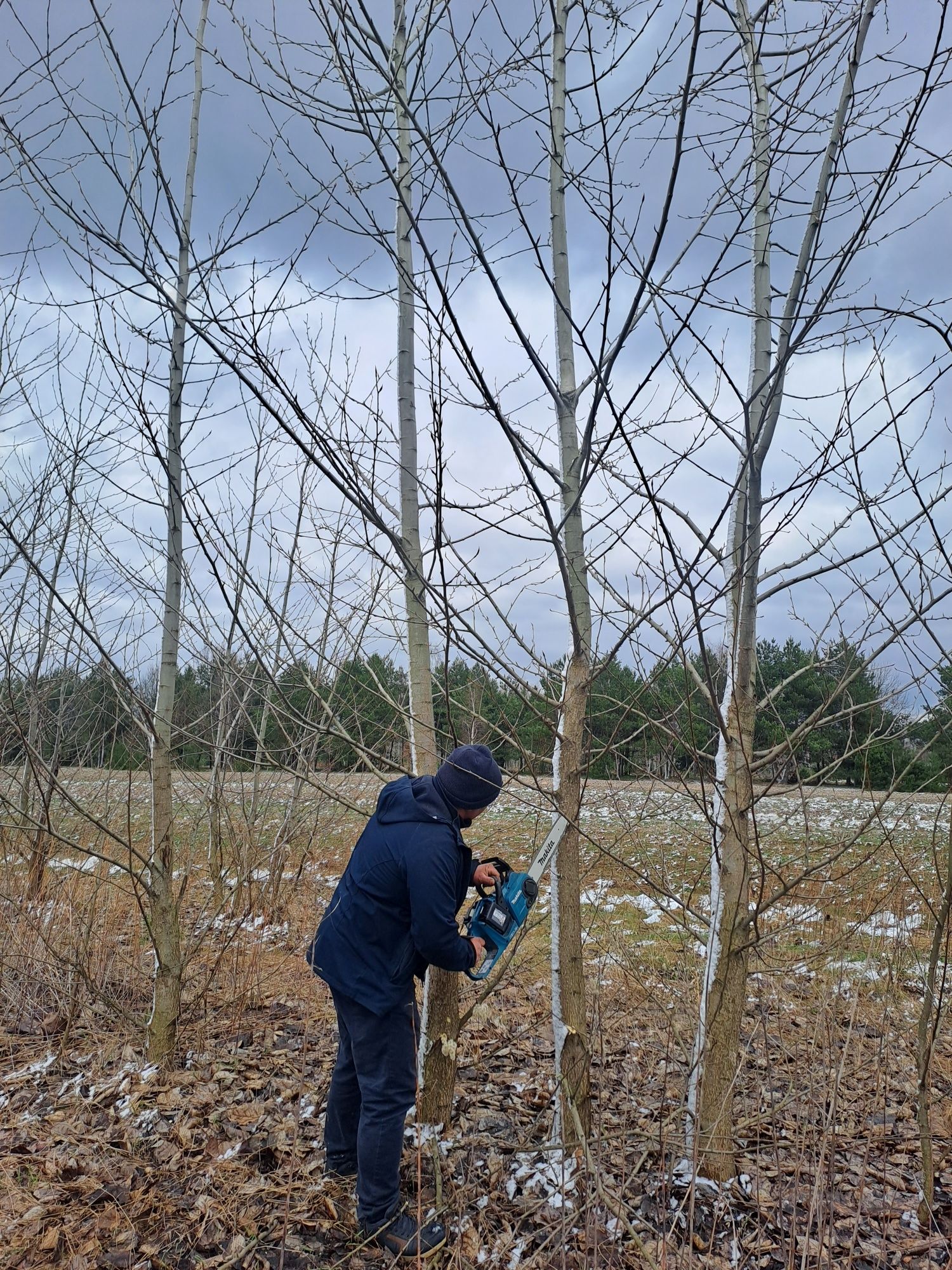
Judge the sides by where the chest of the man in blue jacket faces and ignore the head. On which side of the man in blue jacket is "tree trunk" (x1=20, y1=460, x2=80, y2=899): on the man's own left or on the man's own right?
on the man's own left

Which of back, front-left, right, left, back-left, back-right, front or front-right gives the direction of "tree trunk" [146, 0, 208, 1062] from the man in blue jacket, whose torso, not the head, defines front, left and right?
back-left

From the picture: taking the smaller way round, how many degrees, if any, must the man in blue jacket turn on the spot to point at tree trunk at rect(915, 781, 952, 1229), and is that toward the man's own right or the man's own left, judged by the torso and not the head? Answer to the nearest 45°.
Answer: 0° — they already face it

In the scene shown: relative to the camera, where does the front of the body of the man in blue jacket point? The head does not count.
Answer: to the viewer's right
